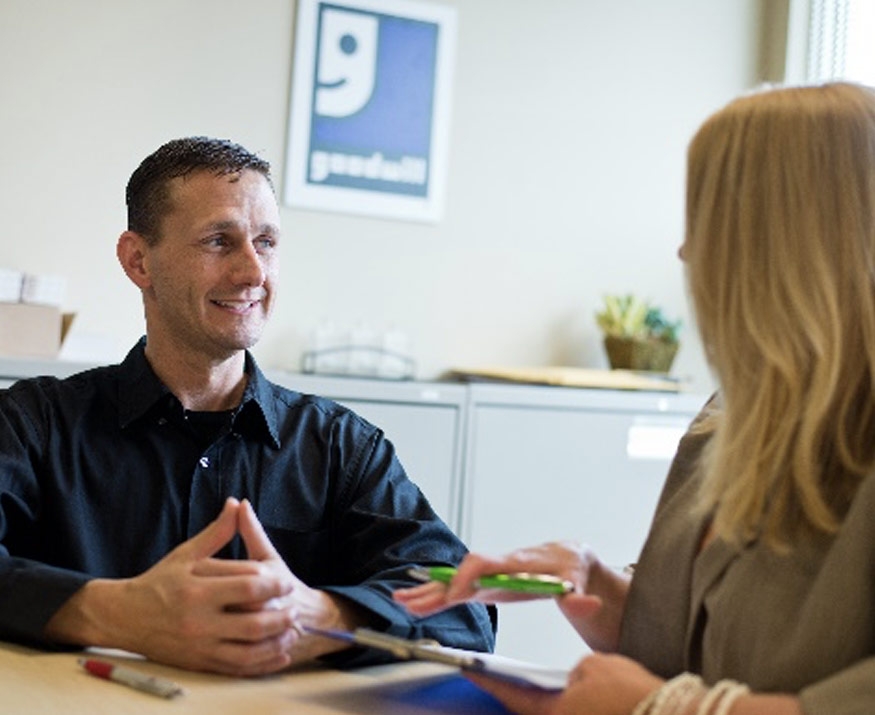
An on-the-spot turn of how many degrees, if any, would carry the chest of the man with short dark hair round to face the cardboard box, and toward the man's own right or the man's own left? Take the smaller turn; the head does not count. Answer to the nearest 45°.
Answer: approximately 180°

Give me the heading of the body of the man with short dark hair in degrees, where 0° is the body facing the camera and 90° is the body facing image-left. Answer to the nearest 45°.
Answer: approximately 0°

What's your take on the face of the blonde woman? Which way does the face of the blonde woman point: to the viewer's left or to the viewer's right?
to the viewer's left

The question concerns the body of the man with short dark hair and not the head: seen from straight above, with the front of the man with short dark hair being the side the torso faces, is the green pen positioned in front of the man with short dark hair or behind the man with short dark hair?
in front

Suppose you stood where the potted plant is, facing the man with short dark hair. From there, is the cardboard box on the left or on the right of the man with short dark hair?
right

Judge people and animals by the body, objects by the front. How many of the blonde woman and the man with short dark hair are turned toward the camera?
1

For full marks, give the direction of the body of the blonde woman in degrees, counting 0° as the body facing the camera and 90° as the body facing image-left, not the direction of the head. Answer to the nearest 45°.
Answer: approximately 90°

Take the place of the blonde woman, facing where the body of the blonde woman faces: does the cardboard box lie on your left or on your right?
on your right

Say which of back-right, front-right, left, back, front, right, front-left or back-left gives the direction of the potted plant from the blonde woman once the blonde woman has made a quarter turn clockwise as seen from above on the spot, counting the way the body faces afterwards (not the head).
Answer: front

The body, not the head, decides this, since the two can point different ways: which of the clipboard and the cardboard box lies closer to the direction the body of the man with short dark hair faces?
the clipboard
